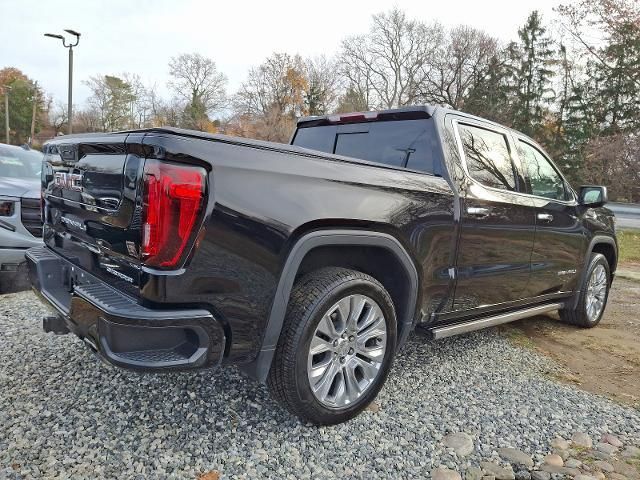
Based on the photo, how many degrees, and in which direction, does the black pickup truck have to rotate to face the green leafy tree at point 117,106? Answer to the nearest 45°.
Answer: approximately 90° to its left

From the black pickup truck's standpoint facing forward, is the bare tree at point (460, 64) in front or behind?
in front

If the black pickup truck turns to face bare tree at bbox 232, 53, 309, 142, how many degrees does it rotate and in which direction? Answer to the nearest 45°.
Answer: approximately 45° to its left

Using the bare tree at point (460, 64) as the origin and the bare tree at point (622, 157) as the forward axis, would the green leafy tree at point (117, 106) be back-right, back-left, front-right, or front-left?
back-right

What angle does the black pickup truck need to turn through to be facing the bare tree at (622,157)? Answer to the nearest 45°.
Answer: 0° — it already faces it

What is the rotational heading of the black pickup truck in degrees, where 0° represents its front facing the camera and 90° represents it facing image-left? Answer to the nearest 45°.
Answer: approximately 225°

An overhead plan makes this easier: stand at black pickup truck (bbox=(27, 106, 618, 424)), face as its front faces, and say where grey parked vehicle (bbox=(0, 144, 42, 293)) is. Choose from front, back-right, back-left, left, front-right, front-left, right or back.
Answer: left
